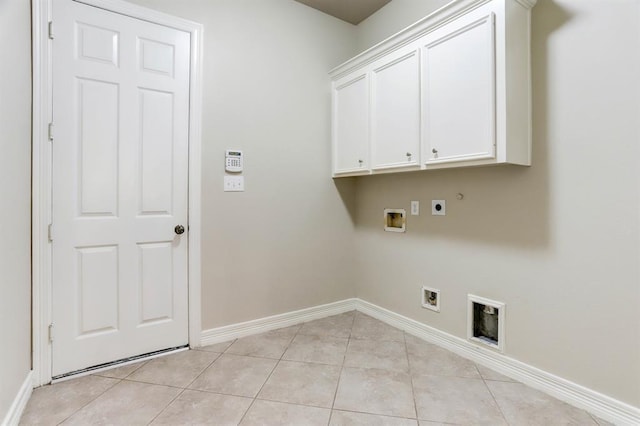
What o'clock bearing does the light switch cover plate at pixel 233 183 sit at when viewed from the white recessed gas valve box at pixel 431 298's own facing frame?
The light switch cover plate is roughly at 1 o'clock from the white recessed gas valve box.

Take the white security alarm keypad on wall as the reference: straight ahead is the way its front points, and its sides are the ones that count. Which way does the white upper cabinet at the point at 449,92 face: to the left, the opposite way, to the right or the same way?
to the right

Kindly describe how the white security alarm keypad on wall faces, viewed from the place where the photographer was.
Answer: facing the viewer

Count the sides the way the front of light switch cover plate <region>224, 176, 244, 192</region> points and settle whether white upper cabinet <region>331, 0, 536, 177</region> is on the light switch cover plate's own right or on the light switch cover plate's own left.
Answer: on the light switch cover plate's own left

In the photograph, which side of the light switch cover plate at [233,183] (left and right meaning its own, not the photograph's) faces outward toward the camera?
front

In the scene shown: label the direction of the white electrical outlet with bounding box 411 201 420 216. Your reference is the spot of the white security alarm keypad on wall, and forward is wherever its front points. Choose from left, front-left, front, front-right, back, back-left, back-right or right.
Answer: left

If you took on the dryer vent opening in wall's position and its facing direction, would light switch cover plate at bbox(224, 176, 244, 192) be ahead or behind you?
ahead

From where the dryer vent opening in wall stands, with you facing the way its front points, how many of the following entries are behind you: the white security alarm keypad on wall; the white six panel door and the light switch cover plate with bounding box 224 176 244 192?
0

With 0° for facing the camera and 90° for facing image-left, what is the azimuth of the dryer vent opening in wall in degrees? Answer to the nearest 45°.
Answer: approximately 45°

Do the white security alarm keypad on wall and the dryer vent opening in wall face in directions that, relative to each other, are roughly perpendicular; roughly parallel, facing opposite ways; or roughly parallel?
roughly perpendicular

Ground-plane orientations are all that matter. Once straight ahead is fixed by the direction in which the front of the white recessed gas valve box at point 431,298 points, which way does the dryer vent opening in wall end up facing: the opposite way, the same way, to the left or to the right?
the same way

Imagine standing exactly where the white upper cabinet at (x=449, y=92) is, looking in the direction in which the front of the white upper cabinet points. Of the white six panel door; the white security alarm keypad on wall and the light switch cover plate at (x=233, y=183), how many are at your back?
0

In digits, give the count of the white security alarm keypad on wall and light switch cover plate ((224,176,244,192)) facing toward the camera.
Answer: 2

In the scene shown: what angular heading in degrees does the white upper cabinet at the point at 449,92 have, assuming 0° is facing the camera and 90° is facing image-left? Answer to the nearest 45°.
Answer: approximately 45°
